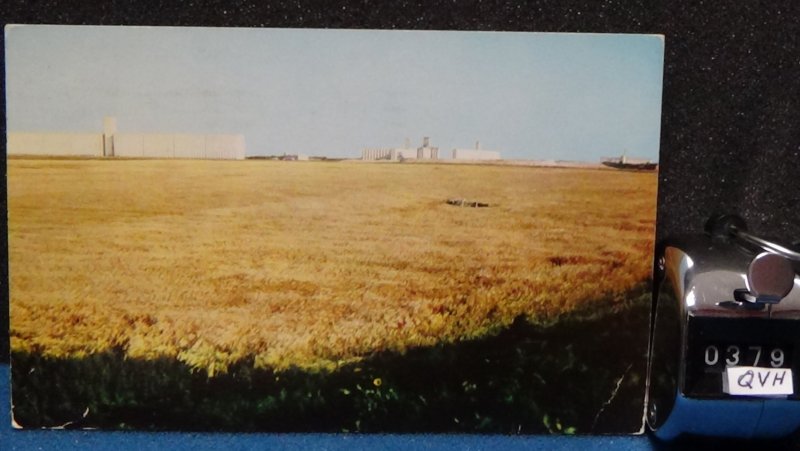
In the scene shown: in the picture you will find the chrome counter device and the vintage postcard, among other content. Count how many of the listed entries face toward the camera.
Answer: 2

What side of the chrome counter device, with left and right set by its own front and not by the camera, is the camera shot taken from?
front
